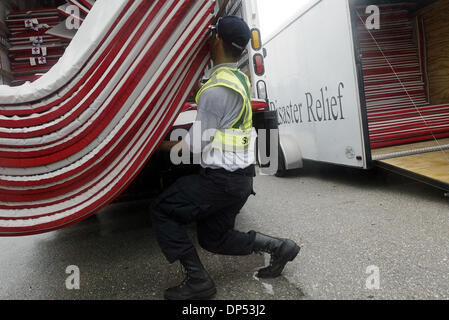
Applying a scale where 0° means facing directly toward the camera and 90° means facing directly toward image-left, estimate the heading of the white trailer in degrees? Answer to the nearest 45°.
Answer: approximately 135°

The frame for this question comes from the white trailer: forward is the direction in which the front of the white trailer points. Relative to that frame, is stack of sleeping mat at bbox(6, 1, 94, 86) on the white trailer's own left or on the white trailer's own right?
on the white trailer's own left

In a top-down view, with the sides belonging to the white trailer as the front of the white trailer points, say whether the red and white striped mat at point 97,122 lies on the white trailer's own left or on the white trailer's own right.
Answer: on the white trailer's own left
